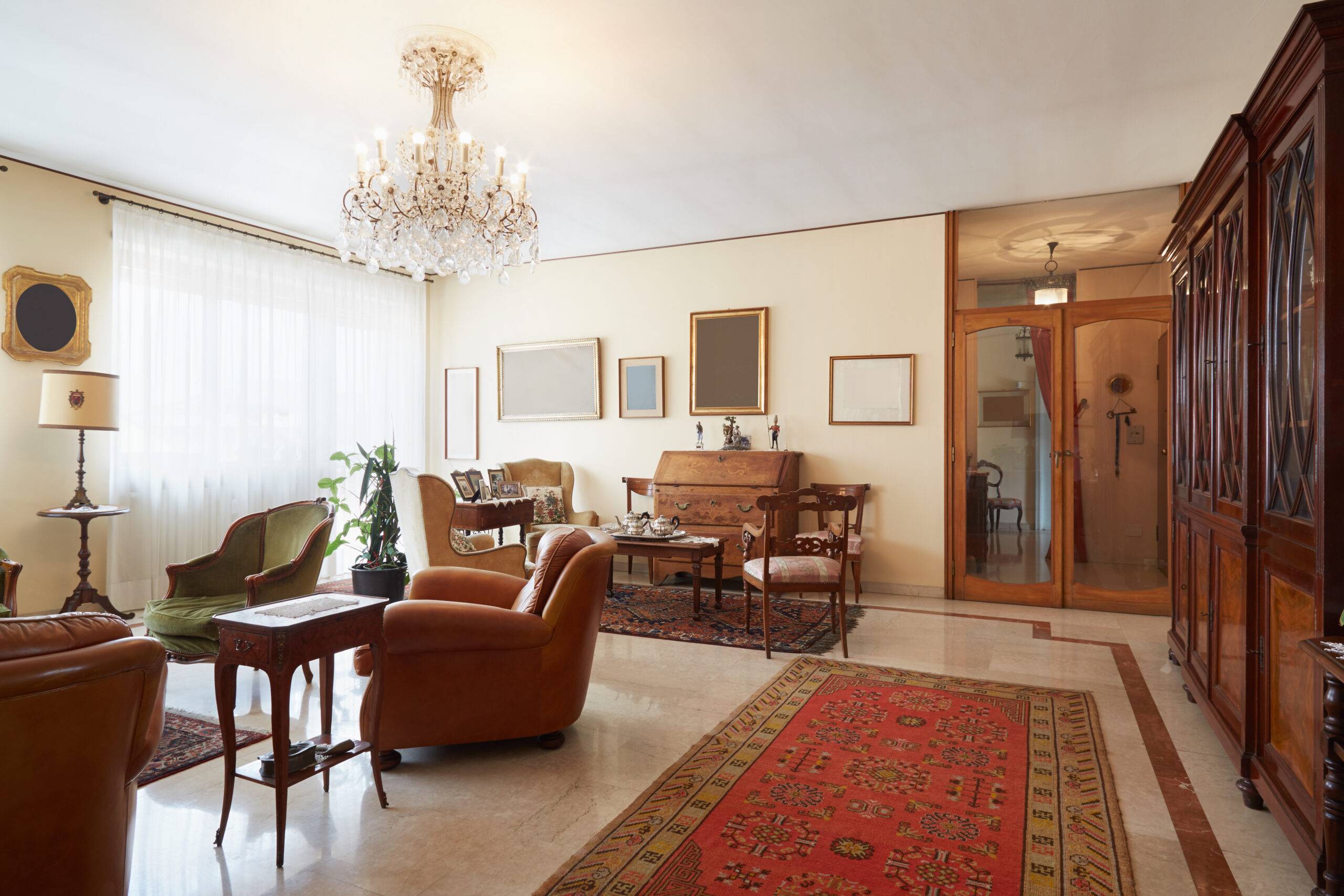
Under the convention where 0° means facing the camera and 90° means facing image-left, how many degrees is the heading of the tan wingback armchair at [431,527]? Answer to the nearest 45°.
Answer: approximately 270°

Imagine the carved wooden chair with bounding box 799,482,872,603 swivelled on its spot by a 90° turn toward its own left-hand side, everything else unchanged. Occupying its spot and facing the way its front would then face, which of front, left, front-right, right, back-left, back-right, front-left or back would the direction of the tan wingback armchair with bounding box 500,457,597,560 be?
back-right

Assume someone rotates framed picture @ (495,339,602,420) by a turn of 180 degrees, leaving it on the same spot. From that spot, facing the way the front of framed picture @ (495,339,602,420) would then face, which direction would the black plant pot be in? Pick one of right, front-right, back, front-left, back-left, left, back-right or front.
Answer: back

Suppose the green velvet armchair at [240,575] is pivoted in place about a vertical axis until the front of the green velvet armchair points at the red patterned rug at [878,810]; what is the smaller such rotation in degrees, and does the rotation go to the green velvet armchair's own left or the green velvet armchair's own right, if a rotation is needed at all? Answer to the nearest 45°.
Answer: approximately 90° to the green velvet armchair's own left

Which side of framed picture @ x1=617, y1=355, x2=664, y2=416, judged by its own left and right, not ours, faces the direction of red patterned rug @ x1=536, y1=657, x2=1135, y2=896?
front

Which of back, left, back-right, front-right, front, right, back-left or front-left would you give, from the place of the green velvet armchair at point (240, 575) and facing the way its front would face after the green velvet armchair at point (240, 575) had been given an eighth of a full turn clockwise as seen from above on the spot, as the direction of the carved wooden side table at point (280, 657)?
left

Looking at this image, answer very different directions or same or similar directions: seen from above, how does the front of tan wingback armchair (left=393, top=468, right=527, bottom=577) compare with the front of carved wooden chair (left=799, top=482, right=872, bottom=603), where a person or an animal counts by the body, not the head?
very different directions

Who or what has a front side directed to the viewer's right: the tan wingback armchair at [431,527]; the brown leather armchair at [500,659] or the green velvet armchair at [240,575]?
the tan wingback armchair

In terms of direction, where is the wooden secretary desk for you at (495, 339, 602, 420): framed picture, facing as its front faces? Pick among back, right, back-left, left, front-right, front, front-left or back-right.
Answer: left

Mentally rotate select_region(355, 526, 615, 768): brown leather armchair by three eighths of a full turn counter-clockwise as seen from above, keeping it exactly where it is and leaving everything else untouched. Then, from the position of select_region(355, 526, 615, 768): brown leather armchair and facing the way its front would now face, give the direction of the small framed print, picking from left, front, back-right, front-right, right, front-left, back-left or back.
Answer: back-left

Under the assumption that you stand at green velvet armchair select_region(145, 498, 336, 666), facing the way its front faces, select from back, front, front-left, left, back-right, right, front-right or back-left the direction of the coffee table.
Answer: back-left

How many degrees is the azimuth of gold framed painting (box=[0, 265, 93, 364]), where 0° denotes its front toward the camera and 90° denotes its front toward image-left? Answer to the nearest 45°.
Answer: approximately 315°

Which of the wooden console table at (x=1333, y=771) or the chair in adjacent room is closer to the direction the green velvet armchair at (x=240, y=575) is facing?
the wooden console table

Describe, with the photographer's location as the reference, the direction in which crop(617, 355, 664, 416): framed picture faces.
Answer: facing the viewer

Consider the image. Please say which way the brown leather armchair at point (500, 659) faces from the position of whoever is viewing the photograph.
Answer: facing to the left of the viewer
